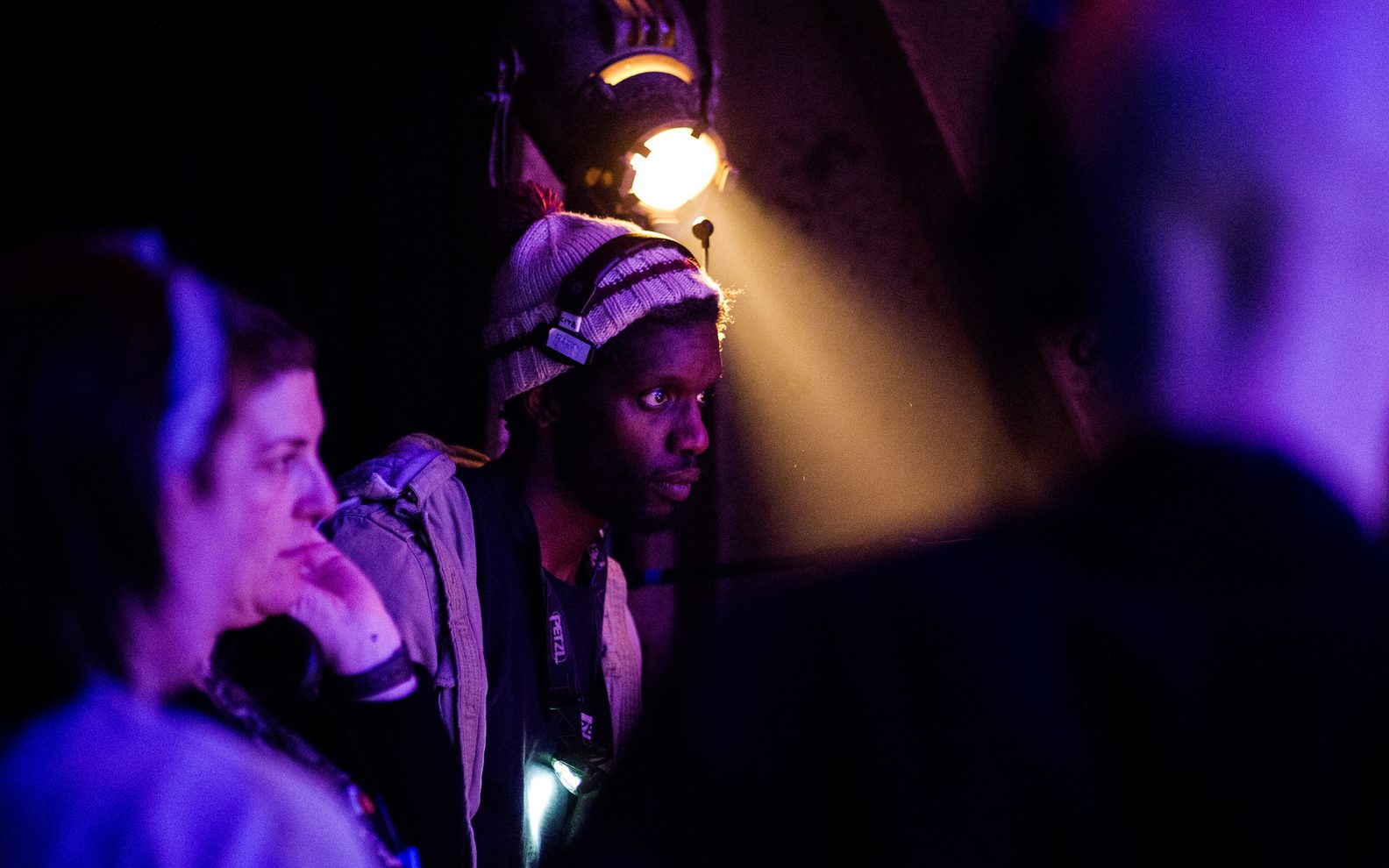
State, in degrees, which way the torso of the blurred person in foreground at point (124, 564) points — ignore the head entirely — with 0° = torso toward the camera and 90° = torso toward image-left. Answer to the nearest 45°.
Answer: approximately 225°

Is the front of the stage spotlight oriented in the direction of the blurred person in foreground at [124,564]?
no

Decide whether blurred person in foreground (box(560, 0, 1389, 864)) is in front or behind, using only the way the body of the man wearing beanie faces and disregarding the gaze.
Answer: in front

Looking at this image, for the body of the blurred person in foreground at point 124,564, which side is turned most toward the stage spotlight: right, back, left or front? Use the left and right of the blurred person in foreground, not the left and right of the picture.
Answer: front

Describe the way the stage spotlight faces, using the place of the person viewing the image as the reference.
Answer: facing the viewer and to the right of the viewer

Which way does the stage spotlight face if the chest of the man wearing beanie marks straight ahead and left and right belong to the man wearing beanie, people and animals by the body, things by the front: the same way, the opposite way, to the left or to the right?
the same way

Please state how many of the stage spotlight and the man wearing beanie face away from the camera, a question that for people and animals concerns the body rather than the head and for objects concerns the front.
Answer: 0

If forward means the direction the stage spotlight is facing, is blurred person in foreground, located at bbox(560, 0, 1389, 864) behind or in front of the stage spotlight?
in front

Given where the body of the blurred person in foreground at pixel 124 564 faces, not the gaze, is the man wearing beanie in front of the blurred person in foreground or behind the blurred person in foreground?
in front
